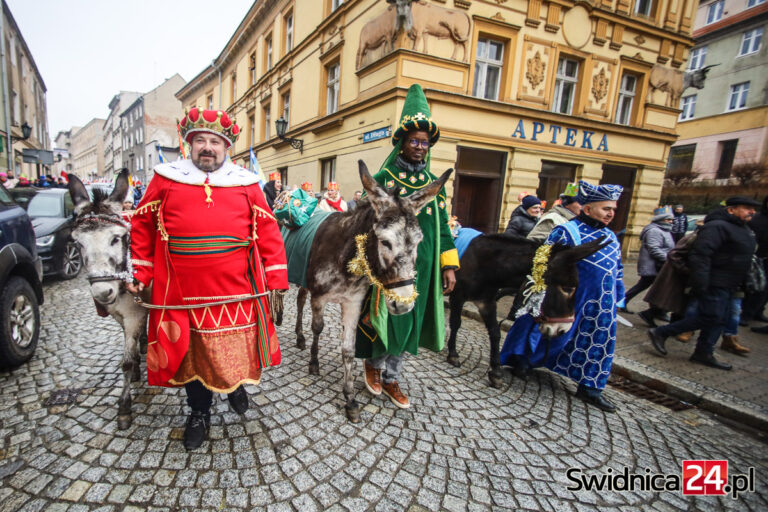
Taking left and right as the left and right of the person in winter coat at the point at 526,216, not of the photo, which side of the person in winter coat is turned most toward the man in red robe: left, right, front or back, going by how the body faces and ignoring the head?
right

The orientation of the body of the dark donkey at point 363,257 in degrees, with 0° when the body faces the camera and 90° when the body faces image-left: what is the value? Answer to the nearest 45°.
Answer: approximately 315°

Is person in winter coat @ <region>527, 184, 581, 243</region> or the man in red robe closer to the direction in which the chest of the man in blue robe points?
the man in red robe

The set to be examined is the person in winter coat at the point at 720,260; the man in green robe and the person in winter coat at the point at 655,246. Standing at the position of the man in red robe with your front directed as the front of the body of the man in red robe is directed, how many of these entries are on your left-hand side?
3

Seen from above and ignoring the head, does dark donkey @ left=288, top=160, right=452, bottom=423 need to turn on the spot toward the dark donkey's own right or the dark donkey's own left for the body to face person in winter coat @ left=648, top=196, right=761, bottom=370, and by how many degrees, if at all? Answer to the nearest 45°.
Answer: approximately 45° to the dark donkey's own left
